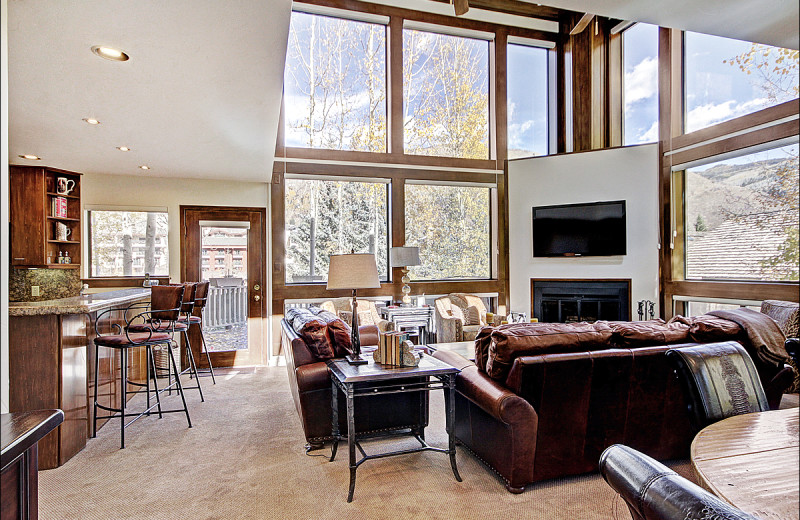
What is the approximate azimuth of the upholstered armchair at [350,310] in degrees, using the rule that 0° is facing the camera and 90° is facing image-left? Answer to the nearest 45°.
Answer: approximately 315°

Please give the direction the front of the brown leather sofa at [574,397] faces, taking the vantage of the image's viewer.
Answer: facing away from the viewer and to the left of the viewer

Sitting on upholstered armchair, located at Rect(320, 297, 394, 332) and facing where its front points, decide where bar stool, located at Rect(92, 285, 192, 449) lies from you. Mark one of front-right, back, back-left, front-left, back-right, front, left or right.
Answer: right

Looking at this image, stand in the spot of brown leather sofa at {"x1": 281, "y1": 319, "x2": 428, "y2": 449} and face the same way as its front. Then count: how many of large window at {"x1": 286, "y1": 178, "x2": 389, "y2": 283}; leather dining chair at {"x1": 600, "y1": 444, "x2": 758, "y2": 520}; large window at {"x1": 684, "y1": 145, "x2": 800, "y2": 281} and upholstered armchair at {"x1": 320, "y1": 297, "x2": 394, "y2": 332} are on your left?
2

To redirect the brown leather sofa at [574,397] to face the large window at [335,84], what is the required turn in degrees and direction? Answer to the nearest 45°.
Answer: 0° — it already faces it

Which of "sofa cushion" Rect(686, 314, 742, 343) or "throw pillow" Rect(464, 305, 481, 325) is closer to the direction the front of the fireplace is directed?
the sofa cushion

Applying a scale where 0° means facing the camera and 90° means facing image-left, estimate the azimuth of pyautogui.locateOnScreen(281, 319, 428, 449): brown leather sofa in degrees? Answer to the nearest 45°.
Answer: approximately 270°

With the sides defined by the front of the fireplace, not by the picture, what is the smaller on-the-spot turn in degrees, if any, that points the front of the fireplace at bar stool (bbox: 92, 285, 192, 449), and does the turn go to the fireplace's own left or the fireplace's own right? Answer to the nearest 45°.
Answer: approximately 45° to the fireplace's own right

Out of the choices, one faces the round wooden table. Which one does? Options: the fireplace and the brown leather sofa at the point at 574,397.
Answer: the fireplace

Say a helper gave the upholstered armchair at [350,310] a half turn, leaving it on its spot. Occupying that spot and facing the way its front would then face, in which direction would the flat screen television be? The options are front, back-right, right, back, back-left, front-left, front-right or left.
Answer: back-right

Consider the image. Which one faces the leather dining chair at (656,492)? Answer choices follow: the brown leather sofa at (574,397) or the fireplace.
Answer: the fireplace

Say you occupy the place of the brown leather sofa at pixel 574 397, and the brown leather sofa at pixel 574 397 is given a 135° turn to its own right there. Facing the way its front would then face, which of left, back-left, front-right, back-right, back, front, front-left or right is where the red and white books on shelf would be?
back

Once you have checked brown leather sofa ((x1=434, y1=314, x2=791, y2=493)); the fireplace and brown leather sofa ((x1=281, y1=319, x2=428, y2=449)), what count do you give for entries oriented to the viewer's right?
1

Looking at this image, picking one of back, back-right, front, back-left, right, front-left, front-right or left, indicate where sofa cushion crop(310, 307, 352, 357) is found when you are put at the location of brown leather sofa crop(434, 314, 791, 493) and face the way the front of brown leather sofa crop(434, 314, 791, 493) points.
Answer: front-left
